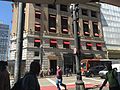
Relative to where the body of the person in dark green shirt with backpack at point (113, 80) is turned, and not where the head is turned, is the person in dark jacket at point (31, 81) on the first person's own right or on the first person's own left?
on the first person's own left

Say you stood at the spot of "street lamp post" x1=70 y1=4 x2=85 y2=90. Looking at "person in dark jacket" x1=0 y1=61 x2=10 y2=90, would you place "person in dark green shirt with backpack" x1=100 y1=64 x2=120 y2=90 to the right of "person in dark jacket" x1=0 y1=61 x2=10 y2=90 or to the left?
left

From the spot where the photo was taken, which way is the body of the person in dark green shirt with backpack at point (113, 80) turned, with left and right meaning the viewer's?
facing away from the viewer and to the left of the viewer

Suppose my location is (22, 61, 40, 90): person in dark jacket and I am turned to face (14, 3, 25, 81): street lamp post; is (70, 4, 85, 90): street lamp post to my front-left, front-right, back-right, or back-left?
front-right

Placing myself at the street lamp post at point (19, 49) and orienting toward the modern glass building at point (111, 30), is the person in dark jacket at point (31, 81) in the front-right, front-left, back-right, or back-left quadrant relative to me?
back-right

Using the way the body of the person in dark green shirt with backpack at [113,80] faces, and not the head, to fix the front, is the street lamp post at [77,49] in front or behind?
in front

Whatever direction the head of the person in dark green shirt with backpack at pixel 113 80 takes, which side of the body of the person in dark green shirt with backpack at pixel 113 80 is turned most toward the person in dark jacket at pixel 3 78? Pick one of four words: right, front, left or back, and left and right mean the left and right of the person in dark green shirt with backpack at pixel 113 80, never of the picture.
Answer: left

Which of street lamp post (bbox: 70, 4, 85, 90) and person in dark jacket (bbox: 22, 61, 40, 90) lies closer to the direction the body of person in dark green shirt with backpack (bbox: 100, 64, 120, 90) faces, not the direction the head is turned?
the street lamp post

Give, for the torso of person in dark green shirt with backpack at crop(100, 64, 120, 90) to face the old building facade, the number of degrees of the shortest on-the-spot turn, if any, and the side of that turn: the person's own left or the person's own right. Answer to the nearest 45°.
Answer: approximately 45° to the person's own right

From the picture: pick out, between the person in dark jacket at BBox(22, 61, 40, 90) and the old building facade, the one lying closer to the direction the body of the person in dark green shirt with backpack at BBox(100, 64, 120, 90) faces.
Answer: the old building facade
